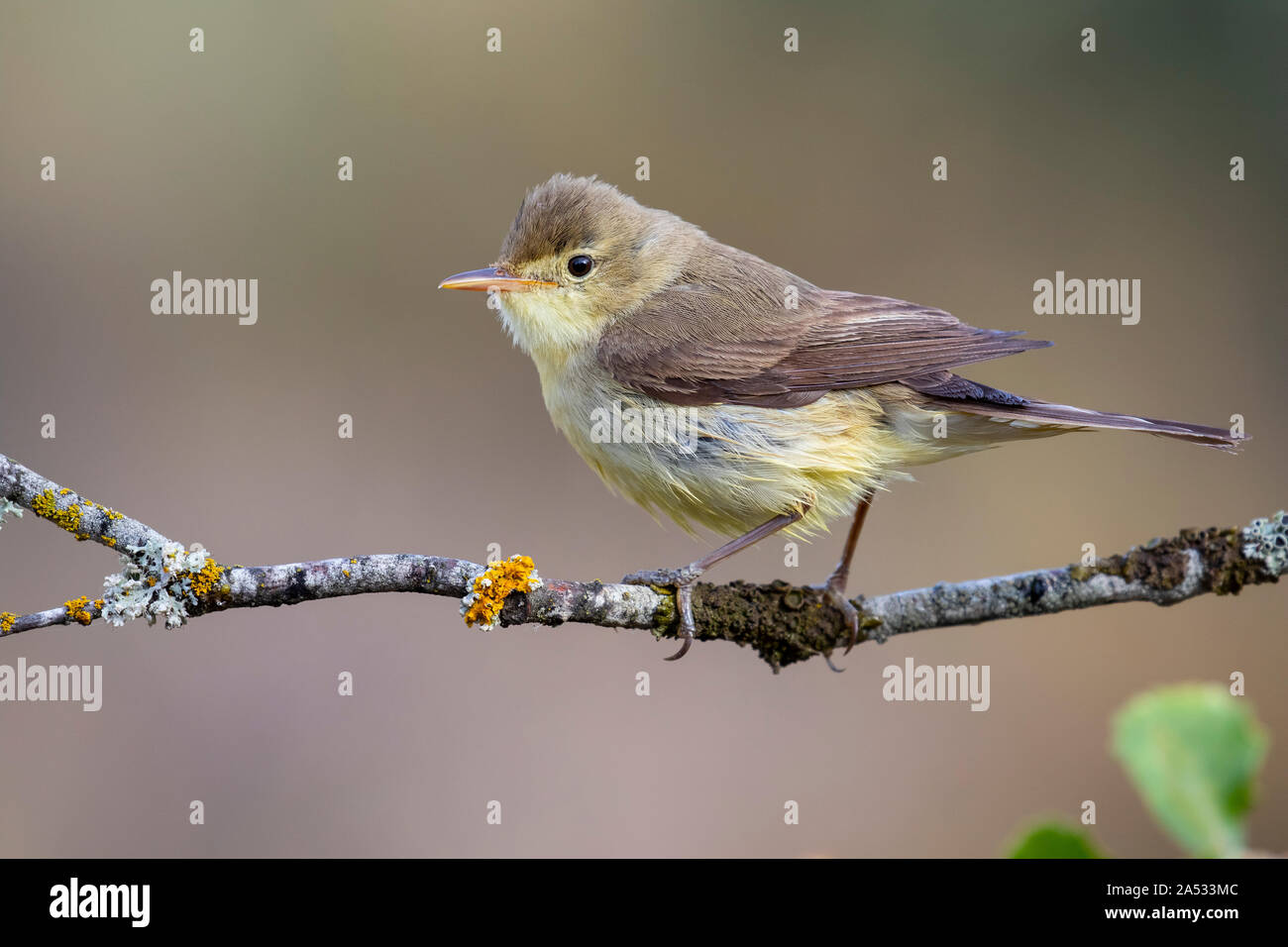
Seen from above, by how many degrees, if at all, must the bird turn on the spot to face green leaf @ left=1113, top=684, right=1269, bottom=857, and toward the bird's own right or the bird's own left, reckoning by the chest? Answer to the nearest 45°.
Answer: approximately 90° to the bird's own left

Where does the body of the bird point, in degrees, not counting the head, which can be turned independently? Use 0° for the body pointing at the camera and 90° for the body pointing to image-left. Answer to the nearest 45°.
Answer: approximately 90°

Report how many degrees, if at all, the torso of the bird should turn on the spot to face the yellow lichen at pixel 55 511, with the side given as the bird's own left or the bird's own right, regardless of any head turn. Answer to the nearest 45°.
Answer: approximately 45° to the bird's own left

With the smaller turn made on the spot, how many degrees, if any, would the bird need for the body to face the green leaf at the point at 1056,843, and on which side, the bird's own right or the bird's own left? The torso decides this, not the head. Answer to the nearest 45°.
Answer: approximately 90° to the bird's own left
